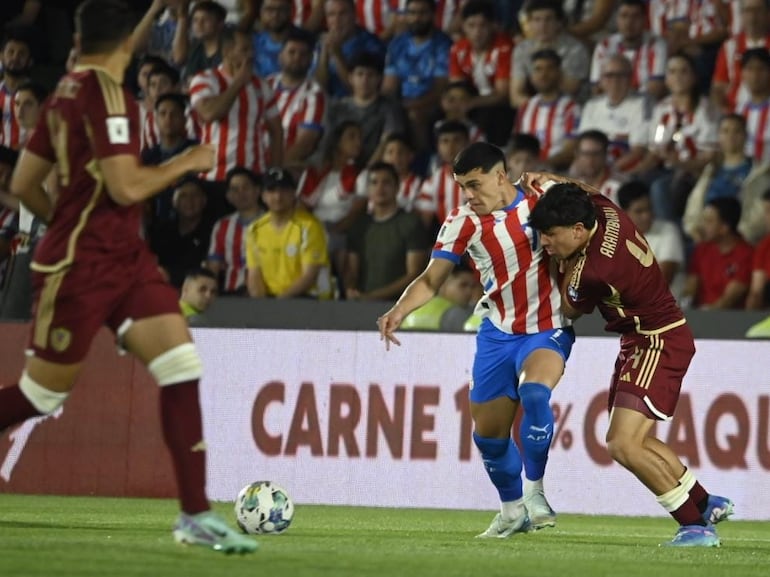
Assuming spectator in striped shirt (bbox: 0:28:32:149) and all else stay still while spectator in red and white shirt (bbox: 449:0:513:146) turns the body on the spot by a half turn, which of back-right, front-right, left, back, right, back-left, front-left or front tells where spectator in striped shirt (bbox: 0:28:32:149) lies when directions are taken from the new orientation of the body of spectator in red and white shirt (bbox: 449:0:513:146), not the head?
left

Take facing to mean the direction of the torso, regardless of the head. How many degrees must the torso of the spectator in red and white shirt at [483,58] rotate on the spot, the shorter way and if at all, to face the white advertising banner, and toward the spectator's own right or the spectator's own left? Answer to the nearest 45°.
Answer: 0° — they already face it

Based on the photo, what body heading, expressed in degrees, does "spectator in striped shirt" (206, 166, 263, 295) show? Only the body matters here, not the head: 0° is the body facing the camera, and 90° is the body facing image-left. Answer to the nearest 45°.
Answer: approximately 0°

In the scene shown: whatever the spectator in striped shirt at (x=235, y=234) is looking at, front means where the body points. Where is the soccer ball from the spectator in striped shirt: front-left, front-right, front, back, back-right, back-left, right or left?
front

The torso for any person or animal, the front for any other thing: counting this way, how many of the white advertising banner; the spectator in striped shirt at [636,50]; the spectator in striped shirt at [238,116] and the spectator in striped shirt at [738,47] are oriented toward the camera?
4

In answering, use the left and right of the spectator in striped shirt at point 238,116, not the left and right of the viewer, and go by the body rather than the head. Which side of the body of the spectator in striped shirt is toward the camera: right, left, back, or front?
front

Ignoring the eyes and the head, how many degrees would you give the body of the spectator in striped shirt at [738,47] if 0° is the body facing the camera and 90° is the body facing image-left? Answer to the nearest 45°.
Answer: approximately 0°

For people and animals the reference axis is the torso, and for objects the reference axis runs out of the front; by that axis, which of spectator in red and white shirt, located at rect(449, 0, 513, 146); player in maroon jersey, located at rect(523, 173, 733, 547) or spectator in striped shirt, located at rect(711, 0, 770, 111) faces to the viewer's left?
the player in maroon jersey

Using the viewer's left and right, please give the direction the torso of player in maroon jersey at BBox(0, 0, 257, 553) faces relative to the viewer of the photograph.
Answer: facing away from the viewer and to the right of the viewer

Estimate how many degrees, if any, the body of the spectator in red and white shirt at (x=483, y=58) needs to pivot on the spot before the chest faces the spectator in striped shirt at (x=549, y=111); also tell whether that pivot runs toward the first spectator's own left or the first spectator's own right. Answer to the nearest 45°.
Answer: approximately 45° to the first spectator's own left

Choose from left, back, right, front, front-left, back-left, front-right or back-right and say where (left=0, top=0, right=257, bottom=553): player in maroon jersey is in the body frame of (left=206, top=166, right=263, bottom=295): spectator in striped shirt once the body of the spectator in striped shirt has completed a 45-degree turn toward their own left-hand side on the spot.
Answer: front-right

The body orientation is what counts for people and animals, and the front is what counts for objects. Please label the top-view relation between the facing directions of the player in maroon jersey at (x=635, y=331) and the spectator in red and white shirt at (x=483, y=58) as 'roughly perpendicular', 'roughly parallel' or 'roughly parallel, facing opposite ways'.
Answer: roughly perpendicular

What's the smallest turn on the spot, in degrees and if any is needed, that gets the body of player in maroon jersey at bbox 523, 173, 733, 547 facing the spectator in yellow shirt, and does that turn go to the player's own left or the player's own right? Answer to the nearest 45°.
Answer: approximately 45° to the player's own right
